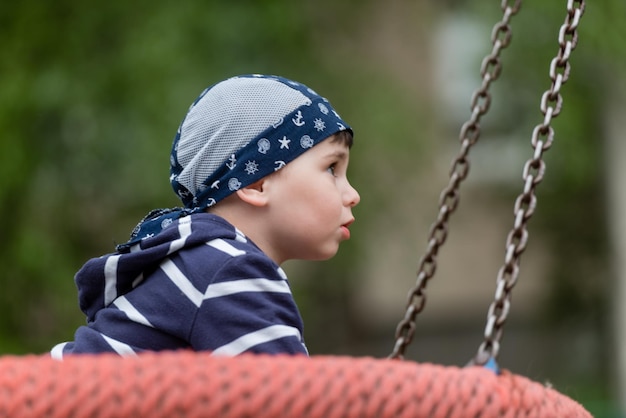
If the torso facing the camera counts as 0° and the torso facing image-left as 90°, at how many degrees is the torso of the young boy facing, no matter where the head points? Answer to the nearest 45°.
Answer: approximately 270°

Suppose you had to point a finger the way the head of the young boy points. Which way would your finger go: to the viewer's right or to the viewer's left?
to the viewer's right
